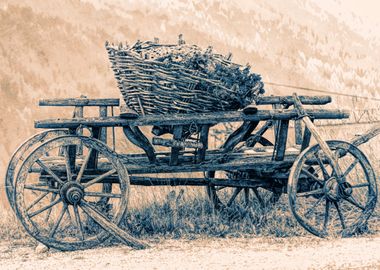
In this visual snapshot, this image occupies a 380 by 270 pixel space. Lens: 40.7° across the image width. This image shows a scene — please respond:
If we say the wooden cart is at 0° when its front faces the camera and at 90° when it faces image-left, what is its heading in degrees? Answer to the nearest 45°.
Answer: approximately 270°
